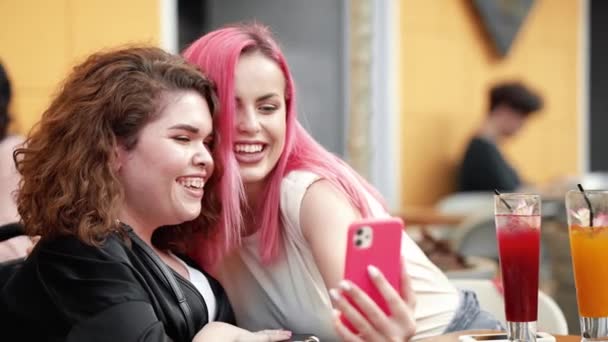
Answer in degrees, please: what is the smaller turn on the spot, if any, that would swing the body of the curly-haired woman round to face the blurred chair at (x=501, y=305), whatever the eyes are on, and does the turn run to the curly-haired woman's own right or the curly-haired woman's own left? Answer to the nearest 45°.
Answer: approximately 90° to the curly-haired woman's own left

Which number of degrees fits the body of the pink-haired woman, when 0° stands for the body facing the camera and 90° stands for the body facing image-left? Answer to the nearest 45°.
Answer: approximately 45°

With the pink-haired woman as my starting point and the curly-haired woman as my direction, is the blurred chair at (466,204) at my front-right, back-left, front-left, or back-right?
back-right

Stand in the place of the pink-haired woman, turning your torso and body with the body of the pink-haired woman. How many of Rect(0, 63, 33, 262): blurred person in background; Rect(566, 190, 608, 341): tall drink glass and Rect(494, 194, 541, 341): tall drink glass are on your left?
2

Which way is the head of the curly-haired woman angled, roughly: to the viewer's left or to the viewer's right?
to the viewer's right
